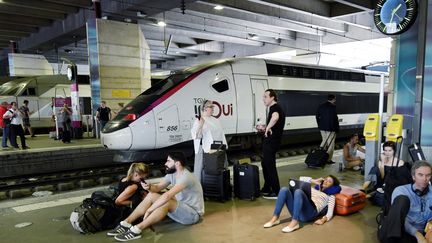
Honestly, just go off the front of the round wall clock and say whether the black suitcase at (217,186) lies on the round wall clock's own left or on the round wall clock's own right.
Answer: on the round wall clock's own right

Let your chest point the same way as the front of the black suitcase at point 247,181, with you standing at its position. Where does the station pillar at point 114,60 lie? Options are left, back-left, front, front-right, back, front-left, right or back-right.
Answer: back-right

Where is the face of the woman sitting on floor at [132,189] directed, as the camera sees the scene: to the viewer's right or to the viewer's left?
to the viewer's right

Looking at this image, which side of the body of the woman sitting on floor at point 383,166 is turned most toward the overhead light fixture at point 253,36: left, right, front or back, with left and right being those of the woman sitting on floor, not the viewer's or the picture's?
right

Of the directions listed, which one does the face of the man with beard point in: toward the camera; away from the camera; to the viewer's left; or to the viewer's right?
to the viewer's left

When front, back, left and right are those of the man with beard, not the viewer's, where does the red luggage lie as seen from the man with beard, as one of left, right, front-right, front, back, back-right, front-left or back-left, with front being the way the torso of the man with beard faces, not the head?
back-left

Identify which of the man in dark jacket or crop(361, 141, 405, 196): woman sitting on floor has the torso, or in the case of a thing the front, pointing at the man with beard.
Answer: the woman sitting on floor

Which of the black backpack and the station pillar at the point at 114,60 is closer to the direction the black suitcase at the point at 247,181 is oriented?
the black backpack

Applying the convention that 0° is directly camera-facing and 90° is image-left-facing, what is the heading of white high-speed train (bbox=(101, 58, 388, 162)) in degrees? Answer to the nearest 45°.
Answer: approximately 45°

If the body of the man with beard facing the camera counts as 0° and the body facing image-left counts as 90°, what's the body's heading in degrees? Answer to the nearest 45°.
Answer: approximately 45°

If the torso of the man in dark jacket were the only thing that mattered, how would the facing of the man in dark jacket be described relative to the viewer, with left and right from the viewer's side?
facing away from the viewer and to the right of the viewer
